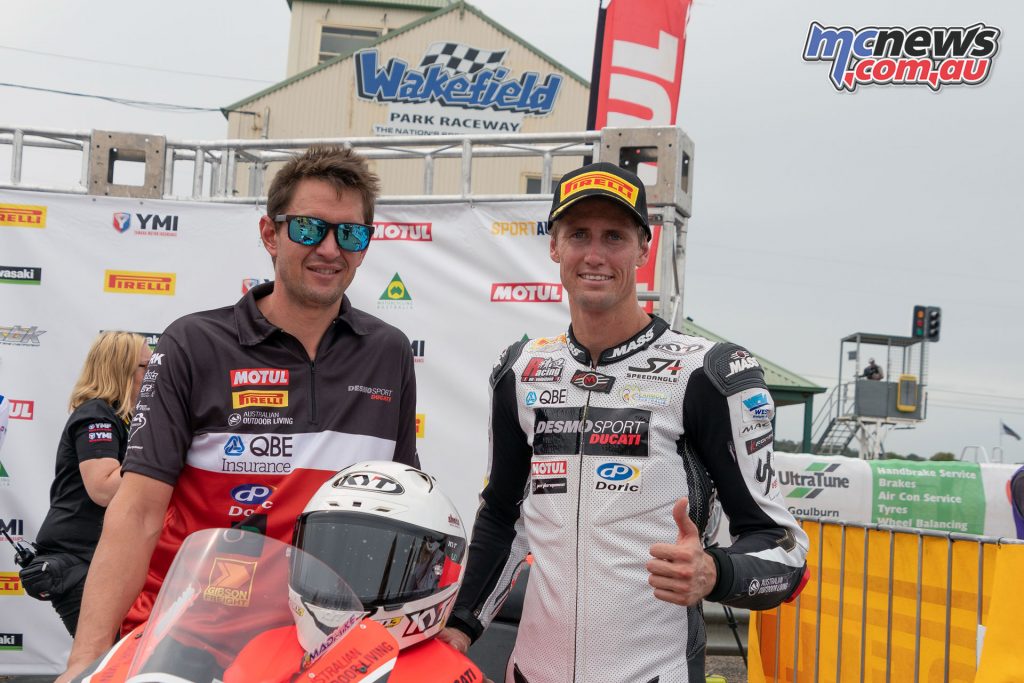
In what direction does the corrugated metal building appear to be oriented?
toward the camera

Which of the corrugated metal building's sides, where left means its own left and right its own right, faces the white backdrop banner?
front

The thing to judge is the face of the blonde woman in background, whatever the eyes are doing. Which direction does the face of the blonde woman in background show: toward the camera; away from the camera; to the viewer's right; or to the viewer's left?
to the viewer's right

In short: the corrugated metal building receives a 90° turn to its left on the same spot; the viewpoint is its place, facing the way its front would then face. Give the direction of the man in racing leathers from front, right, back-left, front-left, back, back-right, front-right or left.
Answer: right

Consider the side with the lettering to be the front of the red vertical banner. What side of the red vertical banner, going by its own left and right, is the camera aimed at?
front

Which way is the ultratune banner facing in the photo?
toward the camera

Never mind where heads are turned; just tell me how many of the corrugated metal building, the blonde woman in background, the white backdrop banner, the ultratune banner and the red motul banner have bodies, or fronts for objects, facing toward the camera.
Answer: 4

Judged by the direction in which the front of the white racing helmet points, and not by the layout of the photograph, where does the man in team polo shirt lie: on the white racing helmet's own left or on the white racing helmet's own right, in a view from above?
on the white racing helmet's own right

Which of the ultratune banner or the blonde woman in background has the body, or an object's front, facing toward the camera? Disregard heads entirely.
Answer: the ultratune banner

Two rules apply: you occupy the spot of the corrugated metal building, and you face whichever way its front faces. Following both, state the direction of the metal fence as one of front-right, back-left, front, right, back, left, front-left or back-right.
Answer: front

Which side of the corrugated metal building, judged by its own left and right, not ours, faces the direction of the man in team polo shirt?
front

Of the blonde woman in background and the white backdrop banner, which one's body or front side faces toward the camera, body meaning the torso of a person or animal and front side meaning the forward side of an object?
the white backdrop banner

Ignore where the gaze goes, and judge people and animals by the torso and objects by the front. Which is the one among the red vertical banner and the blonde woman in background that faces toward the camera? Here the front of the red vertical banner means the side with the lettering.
the red vertical banner

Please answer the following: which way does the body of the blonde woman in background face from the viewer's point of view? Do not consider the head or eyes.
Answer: to the viewer's right
